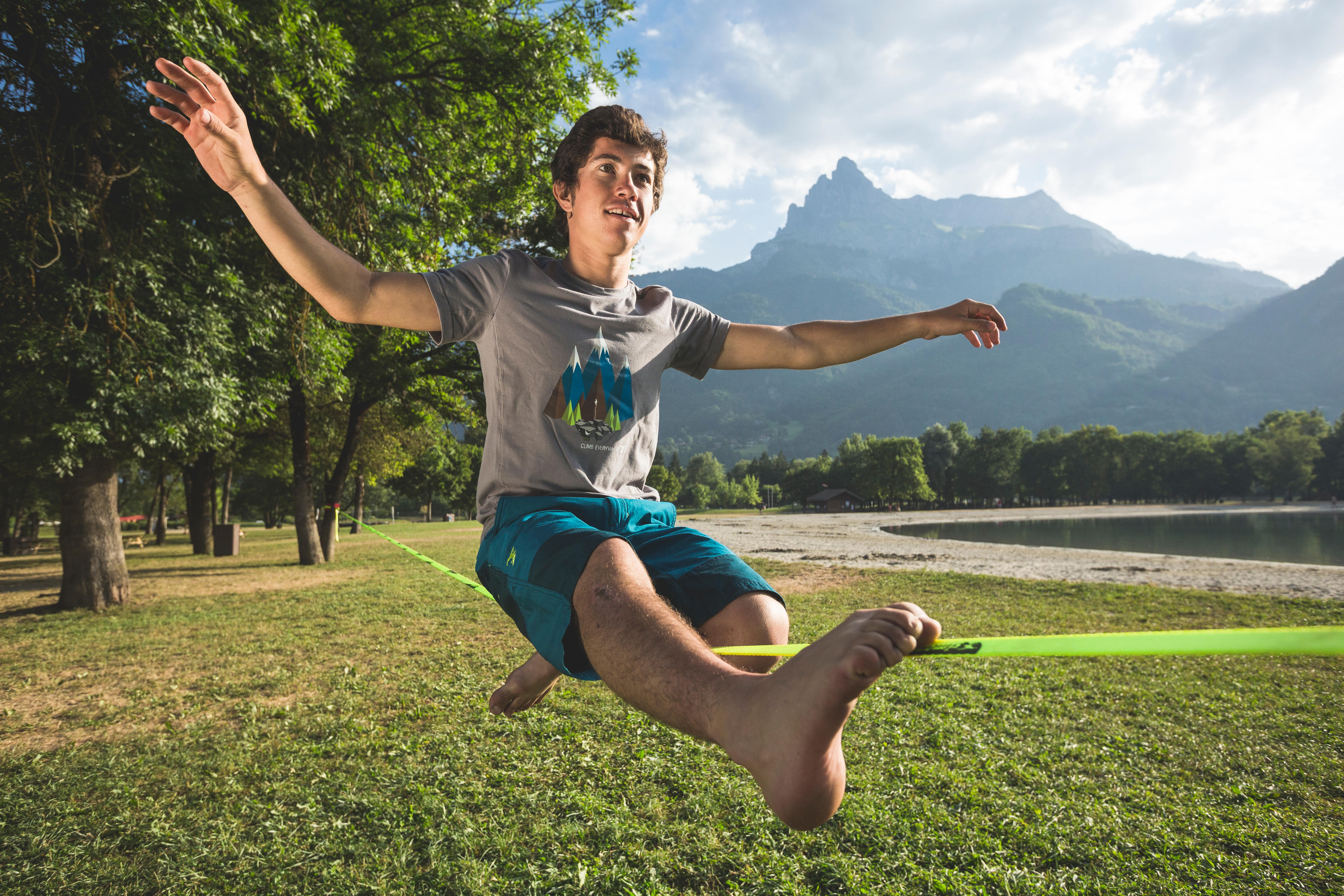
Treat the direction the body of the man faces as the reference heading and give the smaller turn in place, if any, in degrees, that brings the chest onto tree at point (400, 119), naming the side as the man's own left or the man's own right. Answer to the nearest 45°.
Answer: approximately 135° to the man's own left

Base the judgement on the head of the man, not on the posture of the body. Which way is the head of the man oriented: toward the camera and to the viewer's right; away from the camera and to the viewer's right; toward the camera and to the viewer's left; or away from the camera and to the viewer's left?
toward the camera and to the viewer's right

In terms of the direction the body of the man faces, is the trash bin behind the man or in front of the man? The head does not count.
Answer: behind

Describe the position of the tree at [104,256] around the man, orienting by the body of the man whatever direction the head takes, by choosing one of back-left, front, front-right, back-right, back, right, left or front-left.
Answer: back

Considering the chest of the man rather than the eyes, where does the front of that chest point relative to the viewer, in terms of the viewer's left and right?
facing the viewer and to the right of the viewer
